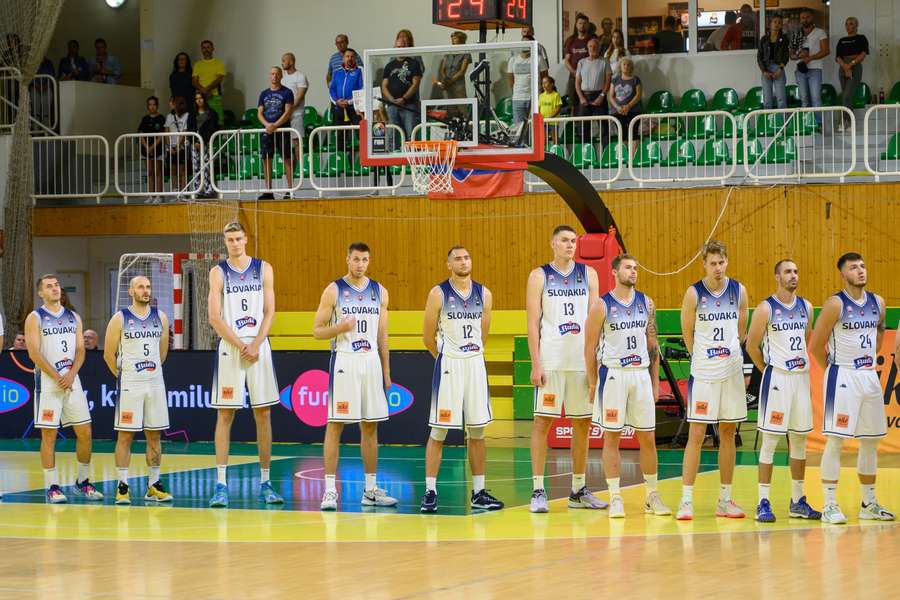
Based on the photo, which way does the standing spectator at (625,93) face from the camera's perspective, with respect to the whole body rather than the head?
toward the camera

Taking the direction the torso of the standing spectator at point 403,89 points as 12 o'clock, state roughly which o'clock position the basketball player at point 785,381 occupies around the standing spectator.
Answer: The basketball player is roughly at 11 o'clock from the standing spectator.

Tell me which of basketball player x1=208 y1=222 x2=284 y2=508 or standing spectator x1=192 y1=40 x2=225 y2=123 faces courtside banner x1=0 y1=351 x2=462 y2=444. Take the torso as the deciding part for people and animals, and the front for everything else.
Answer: the standing spectator

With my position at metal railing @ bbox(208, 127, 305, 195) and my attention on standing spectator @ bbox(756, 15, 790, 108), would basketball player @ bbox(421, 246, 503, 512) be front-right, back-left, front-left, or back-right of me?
front-right

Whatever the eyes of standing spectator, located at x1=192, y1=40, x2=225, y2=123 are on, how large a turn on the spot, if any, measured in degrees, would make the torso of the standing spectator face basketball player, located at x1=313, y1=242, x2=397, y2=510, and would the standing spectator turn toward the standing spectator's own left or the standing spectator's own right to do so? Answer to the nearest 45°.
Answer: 0° — they already face them

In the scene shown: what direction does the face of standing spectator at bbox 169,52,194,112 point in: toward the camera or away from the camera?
toward the camera

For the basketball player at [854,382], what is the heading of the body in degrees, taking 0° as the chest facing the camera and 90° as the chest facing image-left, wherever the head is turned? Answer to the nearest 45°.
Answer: approximately 315°

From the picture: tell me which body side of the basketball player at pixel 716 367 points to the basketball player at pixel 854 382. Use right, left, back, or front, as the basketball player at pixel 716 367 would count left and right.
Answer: left

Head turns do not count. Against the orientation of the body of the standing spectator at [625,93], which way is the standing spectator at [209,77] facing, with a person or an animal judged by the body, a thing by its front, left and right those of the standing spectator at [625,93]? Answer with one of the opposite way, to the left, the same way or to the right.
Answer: the same way

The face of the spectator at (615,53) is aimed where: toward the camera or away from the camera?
toward the camera

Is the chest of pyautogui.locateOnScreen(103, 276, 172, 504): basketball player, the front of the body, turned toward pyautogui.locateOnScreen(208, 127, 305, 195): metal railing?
no

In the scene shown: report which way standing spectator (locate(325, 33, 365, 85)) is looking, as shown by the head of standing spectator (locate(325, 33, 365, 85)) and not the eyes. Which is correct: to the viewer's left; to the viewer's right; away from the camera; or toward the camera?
toward the camera

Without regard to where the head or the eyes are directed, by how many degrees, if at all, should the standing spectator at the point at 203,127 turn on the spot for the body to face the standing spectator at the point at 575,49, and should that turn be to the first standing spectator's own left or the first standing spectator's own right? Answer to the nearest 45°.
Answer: approximately 90° to the first standing spectator's own left

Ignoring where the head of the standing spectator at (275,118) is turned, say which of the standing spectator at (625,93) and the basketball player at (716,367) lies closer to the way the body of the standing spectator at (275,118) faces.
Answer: the basketball player

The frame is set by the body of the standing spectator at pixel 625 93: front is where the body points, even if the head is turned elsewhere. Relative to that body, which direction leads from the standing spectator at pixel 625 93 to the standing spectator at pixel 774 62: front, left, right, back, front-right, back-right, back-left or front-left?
left

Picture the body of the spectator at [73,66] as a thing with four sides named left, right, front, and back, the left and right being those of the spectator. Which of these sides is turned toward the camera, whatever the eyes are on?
front

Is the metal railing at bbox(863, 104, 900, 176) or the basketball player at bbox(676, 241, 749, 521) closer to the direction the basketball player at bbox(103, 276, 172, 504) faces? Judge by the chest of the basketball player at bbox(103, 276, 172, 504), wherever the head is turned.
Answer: the basketball player

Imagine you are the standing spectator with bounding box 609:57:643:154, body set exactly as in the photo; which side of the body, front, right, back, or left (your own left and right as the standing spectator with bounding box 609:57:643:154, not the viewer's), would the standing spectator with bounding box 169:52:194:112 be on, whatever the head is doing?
right

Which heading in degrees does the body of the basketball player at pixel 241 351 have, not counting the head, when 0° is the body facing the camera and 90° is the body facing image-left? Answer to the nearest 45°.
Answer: approximately 0°
